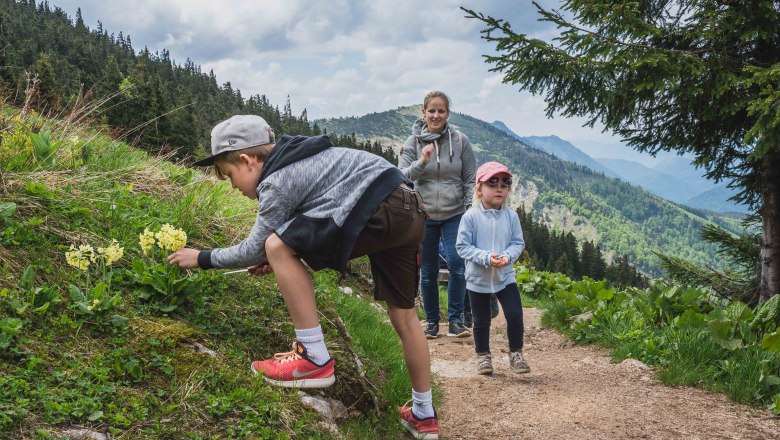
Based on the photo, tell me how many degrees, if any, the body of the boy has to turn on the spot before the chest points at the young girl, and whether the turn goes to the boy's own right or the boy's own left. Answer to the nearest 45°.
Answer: approximately 135° to the boy's own right

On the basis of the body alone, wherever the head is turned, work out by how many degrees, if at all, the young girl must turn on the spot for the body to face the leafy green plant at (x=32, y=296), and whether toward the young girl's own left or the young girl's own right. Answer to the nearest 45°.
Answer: approximately 45° to the young girl's own right

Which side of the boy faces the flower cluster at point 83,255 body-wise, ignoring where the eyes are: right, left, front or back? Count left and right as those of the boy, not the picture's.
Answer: front

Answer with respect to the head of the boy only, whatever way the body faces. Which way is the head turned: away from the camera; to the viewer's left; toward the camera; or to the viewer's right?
to the viewer's left

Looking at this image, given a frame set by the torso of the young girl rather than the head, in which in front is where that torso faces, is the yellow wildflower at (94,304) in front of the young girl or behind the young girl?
in front

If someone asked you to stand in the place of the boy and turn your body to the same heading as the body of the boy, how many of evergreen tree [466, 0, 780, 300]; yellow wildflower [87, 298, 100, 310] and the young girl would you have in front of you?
1

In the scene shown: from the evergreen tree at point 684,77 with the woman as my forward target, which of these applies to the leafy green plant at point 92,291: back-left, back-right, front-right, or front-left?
front-left

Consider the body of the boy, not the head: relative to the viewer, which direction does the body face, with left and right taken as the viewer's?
facing to the left of the viewer

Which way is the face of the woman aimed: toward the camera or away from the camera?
toward the camera

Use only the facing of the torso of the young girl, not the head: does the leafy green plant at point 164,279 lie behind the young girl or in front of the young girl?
in front

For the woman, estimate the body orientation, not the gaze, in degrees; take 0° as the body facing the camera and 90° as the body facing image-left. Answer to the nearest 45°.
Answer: approximately 0°

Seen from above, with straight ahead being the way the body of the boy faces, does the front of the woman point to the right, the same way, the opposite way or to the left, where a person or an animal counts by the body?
to the left

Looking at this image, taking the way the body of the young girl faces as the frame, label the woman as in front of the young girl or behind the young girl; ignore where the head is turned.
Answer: behind

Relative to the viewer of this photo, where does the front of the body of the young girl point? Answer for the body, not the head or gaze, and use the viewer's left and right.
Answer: facing the viewer

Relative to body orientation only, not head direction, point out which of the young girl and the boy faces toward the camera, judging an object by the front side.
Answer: the young girl

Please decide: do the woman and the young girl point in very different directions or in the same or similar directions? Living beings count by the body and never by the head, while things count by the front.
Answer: same or similar directions

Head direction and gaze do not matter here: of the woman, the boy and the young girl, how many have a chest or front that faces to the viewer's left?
1
